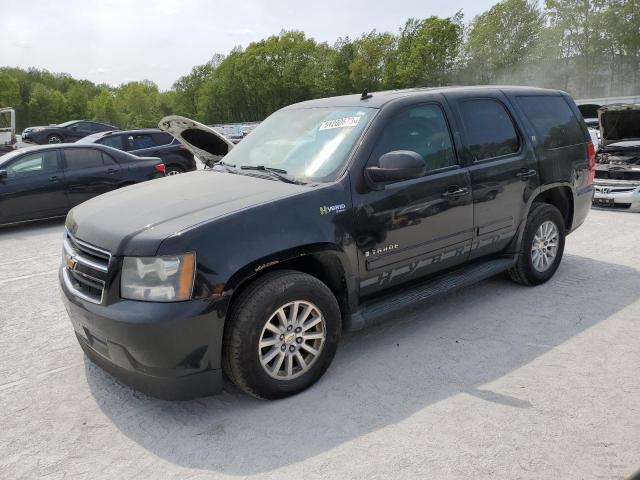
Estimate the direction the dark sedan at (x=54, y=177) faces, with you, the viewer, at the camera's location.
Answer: facing to the left of the viewer

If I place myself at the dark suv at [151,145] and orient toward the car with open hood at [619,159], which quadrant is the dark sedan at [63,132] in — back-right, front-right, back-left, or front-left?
back-left

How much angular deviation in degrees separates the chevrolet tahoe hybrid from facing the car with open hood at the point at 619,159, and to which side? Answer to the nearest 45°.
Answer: approximately 180°

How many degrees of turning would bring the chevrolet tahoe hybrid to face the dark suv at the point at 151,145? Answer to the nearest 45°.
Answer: approximately 135° to its right

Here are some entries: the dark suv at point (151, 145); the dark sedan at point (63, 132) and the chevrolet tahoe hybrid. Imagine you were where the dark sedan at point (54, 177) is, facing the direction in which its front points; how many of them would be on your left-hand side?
1

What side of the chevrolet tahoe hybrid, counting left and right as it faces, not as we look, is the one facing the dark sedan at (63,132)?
right

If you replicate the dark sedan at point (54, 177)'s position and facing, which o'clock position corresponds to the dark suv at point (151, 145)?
the dark suv at point (151, 145) is roughly at 4 o'clock from the dark sedan at point (54, 177).

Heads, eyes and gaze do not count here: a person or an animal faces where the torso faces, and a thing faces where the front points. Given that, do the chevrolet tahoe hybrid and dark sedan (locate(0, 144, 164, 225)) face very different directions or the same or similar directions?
same or similar directions

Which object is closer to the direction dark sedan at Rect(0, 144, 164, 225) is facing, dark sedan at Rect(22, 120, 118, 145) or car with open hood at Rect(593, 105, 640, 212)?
the dark sedan

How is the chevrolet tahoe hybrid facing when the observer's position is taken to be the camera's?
facing the viewer and to the left of the viewer

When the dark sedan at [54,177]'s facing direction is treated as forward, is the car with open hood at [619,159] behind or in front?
behind

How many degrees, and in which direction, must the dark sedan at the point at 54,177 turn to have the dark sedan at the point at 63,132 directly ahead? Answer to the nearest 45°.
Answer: approximately 90° to its right

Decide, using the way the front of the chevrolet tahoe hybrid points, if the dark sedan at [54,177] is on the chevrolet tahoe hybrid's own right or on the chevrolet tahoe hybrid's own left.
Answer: on the chevrolet tahoe hybrid's own right

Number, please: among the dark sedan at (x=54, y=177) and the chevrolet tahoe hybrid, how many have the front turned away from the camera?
0
